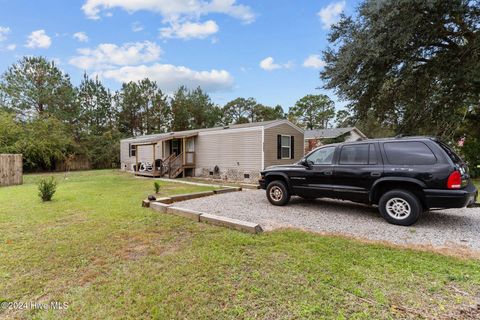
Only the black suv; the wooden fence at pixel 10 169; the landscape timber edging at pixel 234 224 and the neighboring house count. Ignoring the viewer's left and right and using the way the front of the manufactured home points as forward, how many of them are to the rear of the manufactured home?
1

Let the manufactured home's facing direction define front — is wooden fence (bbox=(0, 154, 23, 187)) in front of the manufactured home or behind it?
in front

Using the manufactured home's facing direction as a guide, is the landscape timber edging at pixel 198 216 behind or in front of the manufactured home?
in front

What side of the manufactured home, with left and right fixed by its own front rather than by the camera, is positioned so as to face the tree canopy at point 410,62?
left

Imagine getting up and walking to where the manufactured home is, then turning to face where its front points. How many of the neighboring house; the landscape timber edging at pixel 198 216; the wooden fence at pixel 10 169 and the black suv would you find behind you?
1

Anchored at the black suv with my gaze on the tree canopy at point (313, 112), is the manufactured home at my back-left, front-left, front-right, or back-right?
front-left

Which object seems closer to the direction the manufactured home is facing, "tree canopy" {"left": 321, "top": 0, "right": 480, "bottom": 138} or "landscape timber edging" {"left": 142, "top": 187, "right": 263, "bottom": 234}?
the landscape timber edging

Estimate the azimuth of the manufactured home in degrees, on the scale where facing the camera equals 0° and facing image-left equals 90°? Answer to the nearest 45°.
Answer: approximately 45°

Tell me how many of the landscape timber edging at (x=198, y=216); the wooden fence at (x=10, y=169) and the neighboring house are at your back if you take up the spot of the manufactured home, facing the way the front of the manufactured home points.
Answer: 1

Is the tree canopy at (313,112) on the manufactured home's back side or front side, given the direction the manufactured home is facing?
on the back side

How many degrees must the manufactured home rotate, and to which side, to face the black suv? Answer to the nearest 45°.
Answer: approximately 45° to its left

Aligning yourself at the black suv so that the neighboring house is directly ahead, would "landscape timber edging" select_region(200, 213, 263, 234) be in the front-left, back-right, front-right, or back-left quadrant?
back-left

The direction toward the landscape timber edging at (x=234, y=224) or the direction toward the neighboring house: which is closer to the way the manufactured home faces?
the landscape timber edging

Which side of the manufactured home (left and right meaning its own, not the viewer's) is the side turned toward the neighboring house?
back

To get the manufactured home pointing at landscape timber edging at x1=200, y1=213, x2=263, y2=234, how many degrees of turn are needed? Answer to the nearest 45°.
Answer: approximately 45° to its left

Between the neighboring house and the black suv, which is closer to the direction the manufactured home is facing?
the black suv

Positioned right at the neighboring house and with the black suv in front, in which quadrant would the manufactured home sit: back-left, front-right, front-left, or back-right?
front-right
